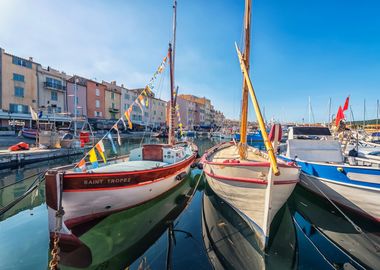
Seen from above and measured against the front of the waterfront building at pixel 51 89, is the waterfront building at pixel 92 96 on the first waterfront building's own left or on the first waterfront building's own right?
on the first waterfront building's own left

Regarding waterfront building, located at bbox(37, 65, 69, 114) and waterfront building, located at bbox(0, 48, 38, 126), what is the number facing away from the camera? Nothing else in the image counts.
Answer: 0

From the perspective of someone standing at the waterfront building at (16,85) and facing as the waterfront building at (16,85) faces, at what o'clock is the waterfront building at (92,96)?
the waterfront building at (92,96) is roughly at 10 o'clock from the waterfront building at (16,85).

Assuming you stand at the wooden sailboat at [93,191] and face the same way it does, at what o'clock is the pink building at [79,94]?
The pink building is roughly at 10 o'clock from the wooden sailboat.

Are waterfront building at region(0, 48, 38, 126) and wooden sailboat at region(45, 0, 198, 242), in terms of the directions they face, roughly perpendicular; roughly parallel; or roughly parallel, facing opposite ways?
roughly perpendicular

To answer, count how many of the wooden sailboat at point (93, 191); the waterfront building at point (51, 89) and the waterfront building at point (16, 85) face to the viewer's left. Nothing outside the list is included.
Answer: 0

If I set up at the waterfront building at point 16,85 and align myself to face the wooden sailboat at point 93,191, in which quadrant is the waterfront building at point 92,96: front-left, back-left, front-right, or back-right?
back-left

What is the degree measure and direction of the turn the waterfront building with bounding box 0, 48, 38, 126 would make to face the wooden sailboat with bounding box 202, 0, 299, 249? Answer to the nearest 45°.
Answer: approximately 45° to its right

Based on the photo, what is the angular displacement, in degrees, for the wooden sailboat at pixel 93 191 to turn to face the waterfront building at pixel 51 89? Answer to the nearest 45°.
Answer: approximately 45° to its left

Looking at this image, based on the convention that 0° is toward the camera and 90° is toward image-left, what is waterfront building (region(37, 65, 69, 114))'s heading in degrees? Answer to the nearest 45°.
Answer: approximately 315°

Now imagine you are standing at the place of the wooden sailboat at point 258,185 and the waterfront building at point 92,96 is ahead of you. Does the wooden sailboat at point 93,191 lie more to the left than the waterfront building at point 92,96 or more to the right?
left

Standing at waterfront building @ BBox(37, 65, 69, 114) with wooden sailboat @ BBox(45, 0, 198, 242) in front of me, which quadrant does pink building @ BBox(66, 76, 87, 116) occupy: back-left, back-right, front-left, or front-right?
back-left

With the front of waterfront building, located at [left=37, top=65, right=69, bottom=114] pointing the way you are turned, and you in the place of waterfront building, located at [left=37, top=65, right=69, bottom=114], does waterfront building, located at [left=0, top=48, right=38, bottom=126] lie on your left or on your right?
on your right

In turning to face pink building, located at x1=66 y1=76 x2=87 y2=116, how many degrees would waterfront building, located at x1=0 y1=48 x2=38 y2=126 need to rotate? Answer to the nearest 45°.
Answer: approximately 45° to its left
